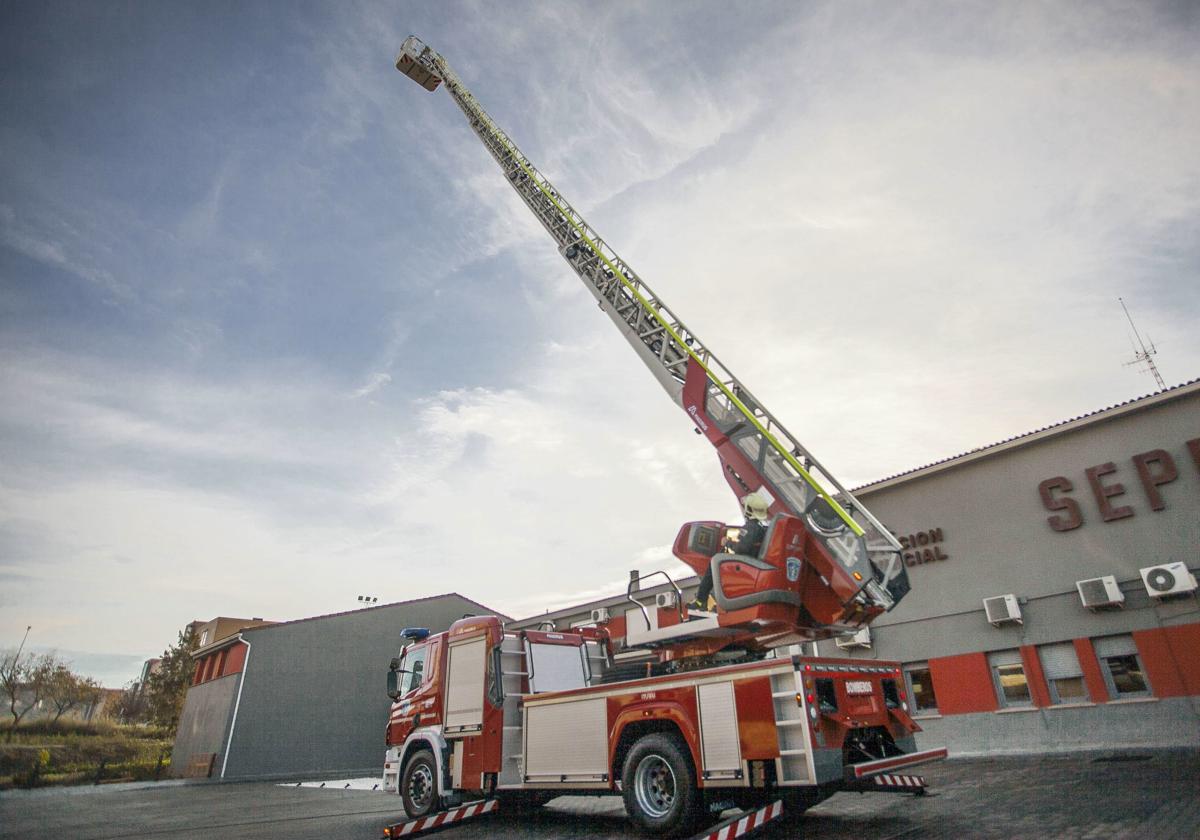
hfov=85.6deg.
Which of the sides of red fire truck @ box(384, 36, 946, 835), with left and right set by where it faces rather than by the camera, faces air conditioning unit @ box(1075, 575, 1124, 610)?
right

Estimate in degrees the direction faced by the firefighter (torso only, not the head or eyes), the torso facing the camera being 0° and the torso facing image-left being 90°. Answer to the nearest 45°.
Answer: approximately 90°

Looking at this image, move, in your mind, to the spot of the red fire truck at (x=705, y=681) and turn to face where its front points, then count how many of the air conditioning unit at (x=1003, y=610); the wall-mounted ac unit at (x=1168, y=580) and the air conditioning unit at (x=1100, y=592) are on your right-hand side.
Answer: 3

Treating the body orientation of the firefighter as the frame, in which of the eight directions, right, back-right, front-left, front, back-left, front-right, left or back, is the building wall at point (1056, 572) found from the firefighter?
back-right

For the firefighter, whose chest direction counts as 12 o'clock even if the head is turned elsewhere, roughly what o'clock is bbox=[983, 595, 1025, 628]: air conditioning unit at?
The air conditioning unit is roughly at 4 o'clock from the firefighter.

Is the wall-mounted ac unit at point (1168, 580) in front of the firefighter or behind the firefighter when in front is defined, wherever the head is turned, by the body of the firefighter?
behind

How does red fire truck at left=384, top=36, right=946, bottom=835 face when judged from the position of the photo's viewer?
facing away from the viewer and to the left of the viewer

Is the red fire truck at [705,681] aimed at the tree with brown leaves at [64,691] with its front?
yes

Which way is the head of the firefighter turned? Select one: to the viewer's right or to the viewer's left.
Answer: to the viewer's left

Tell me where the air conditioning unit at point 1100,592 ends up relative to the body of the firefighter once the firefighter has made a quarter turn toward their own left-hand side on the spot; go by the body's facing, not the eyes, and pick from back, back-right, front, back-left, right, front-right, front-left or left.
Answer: back-left

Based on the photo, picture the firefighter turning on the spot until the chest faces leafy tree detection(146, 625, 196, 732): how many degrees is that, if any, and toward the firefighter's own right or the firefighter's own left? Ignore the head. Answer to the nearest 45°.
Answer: approximately 45° to the firefighter's own right
